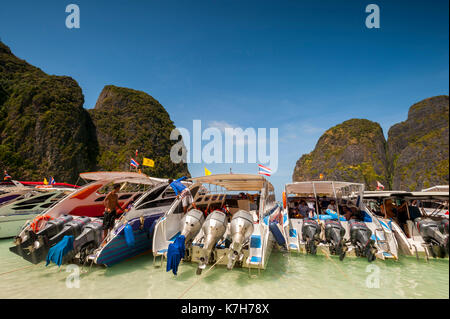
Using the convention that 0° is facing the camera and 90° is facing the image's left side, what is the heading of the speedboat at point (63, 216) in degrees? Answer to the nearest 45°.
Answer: approximately 225°

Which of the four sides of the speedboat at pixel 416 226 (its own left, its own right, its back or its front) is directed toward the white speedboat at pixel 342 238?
left

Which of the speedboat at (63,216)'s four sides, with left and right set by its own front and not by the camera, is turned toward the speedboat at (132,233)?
right

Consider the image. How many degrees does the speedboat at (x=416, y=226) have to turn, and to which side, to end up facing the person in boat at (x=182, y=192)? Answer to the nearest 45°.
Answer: approximately 90° to its left

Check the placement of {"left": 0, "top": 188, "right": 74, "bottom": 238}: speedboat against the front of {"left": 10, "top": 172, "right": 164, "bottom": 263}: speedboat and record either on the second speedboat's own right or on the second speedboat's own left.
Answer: on the second speedboat's own left

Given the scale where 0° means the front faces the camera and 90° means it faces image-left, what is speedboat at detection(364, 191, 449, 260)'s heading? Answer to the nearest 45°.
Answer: approximately 135°

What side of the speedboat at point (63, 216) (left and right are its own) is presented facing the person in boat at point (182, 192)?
right

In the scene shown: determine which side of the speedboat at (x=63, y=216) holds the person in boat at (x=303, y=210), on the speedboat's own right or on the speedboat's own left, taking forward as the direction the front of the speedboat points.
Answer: on the speedboat's own right

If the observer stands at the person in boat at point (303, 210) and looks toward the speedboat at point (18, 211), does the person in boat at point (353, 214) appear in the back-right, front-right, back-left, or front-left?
back-left

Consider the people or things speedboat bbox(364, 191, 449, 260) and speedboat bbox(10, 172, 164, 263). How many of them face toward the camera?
0
